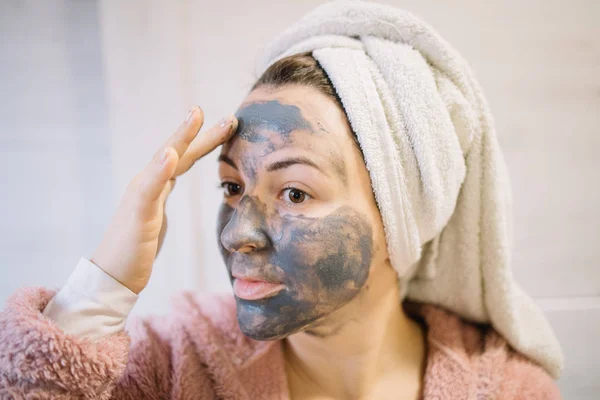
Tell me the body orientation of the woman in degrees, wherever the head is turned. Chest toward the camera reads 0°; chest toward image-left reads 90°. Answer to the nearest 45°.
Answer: approximately 45°
